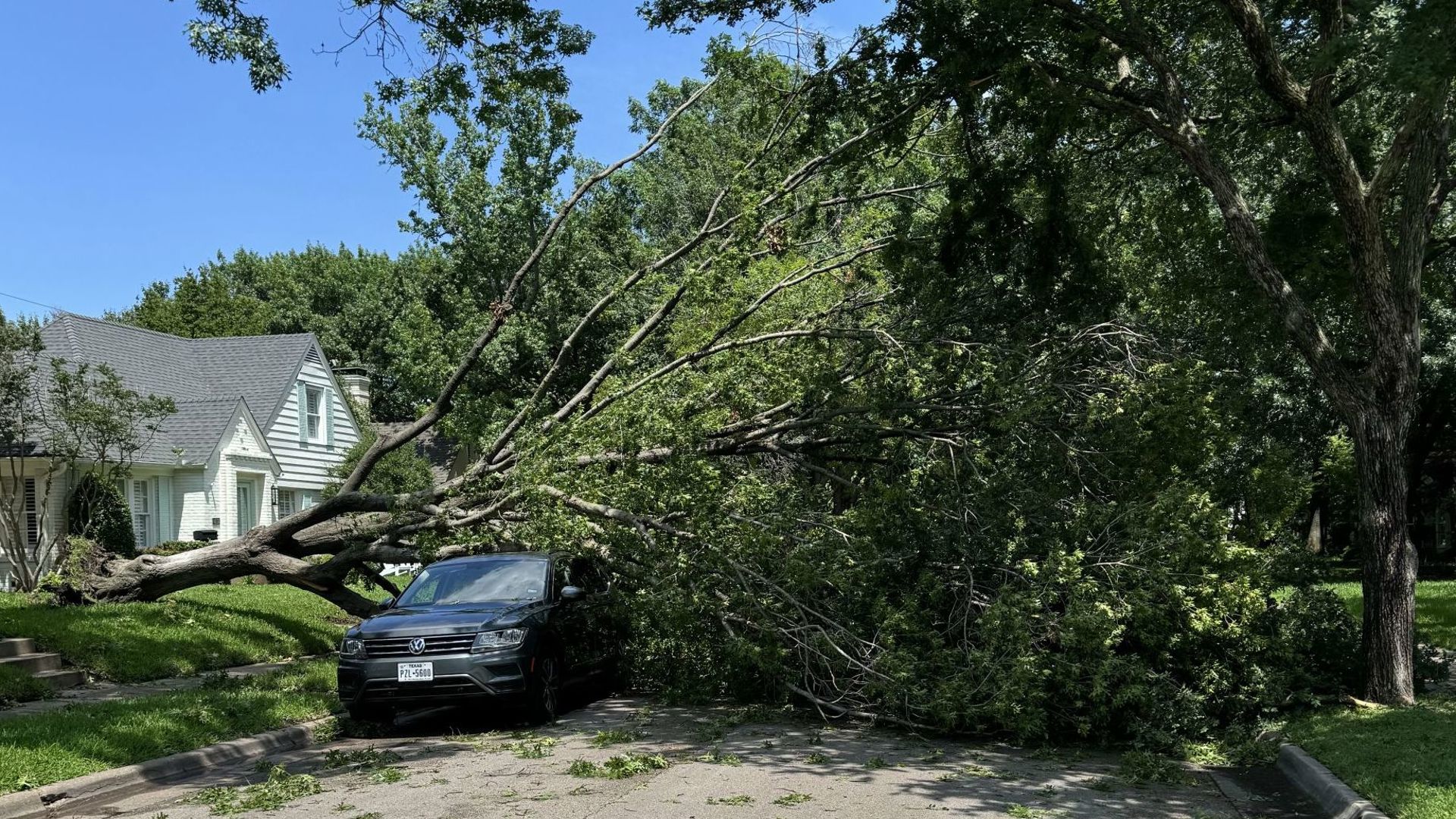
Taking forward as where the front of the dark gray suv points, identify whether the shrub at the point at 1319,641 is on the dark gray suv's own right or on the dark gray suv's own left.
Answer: on the dark gray suv's own left

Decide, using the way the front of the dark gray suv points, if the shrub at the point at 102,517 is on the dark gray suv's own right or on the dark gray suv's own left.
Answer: on the dark gray suv's own right

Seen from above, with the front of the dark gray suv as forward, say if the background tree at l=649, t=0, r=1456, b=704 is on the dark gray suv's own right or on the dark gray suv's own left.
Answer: on the dark gray suv's own left

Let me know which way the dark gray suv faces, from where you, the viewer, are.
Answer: facing the viewer and to the left of the viewer

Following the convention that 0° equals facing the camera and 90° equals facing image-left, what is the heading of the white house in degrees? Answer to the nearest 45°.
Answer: approximately 315°

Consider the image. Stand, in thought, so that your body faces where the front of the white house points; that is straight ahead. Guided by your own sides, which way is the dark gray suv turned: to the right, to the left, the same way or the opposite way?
to the right

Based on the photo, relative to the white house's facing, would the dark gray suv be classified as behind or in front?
in front

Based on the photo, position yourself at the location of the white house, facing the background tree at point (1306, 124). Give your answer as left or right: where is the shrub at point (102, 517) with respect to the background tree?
right

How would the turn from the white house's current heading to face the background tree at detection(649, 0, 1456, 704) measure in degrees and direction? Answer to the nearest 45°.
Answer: approximately 45° to its right

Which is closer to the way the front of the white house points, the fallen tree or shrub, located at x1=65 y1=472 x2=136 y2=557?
the fallen tree

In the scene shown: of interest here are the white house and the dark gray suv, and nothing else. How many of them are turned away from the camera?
0

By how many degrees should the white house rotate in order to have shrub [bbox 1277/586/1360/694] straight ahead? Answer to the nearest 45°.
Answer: approximately 45° to its right
